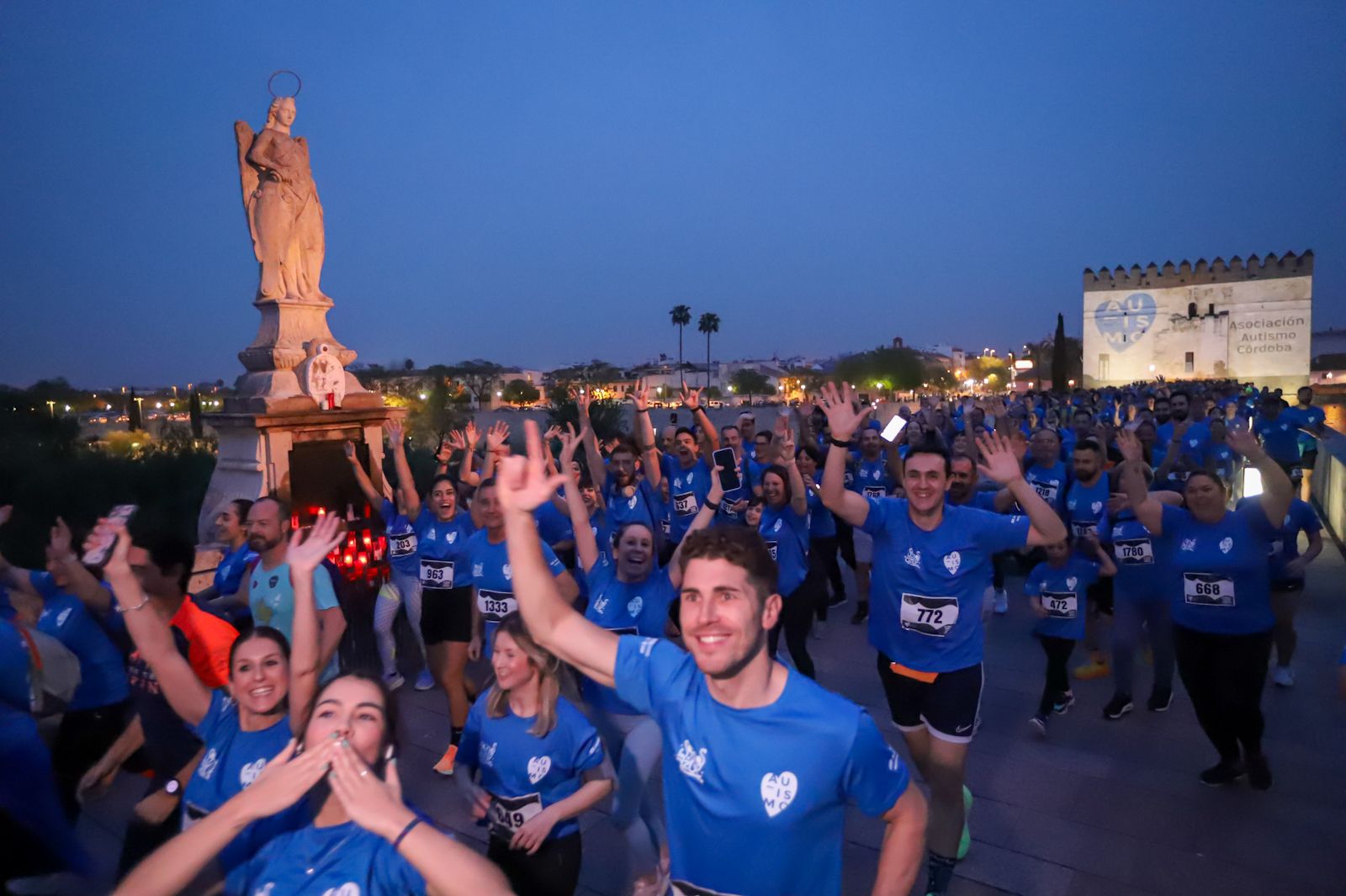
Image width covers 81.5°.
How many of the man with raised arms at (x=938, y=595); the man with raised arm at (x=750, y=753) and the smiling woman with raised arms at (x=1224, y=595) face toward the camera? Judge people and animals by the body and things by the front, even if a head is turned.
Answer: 3

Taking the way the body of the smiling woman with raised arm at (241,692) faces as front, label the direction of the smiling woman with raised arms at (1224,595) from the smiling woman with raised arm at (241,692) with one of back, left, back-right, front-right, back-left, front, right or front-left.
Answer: left

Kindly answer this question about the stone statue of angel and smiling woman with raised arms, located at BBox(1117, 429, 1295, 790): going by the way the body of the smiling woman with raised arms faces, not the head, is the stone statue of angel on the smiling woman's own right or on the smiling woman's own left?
on the smiling woman's own right

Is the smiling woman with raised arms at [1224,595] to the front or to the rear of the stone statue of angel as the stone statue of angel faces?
to the front

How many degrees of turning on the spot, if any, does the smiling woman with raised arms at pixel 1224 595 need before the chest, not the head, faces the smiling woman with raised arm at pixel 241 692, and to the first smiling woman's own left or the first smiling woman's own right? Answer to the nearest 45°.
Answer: approximately 45° to the first smiling woman's own right

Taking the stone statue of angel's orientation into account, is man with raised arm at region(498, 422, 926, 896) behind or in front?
in front
